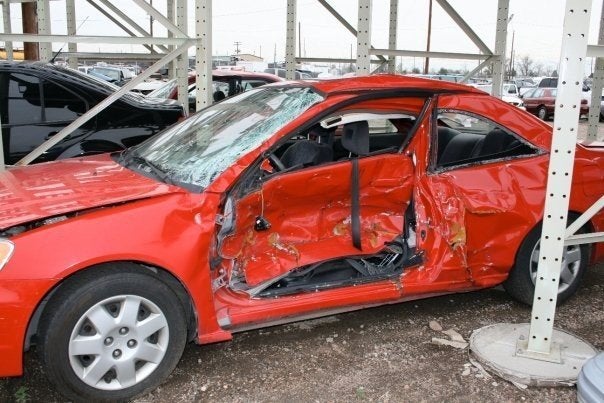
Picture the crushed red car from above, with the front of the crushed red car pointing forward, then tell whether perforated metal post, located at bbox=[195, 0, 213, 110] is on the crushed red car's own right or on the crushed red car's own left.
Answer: on the crushed red car's own right

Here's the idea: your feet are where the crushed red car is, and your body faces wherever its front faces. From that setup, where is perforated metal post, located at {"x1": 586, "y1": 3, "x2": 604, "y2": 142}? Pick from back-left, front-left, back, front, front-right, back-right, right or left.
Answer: back

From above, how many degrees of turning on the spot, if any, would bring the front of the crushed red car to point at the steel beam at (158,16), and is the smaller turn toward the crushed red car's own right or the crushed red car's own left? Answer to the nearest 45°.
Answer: approximately 90° to the crushed red car's own right

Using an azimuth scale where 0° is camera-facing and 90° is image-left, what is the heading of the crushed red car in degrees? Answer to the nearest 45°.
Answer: approximately 45°

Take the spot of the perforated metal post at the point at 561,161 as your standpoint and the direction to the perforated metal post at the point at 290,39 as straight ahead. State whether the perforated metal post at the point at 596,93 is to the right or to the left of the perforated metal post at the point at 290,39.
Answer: right

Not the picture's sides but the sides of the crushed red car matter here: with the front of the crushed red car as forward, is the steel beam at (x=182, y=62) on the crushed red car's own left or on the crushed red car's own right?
on the crushed red car's own right

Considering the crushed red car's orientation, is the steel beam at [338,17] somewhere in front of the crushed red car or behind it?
behind

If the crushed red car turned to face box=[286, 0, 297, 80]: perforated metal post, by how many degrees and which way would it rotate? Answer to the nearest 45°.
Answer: approximately 135° to its right

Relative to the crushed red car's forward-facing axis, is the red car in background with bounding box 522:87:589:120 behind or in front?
behind

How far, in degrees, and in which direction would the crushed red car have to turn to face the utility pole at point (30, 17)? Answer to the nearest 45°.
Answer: approximately 90° to its right

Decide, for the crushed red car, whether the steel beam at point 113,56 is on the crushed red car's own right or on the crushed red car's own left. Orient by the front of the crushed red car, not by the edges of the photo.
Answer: on the crushed red car's own right
